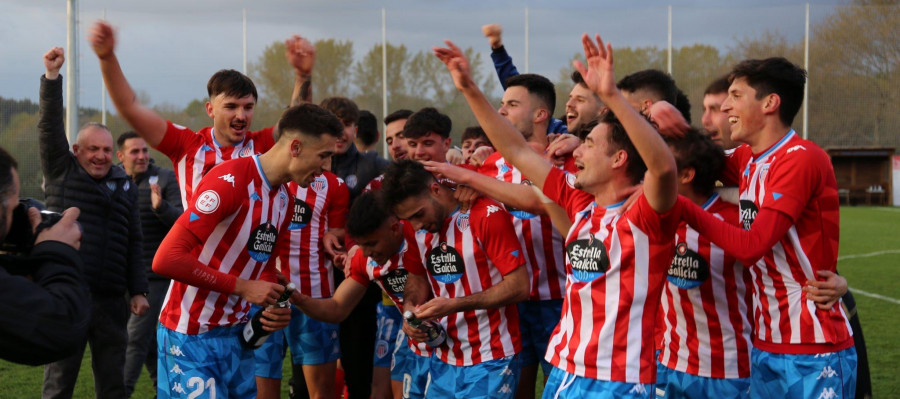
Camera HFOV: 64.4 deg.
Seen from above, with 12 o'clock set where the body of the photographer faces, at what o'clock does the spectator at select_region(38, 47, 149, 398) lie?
The spectator is roughly at 9 o'clock from the photographer.

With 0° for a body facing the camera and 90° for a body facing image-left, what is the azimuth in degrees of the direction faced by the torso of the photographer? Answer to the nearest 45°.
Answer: approximately 270°

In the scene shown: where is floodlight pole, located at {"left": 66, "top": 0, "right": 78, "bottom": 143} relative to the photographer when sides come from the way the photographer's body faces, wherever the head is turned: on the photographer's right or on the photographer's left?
on the photographer's left
